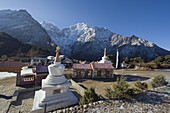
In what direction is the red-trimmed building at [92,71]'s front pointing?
toward the camera

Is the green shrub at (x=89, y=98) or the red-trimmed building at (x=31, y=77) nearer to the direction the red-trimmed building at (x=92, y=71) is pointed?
the green shrub

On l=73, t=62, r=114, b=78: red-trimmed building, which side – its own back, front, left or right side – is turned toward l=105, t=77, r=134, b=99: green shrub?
front

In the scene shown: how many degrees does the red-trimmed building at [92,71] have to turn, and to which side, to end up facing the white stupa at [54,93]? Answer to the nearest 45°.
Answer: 0° — it already faces it

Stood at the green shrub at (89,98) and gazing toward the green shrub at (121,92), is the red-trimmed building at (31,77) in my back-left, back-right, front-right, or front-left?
back-left

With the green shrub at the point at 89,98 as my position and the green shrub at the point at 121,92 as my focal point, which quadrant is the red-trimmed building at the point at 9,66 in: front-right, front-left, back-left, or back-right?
back-left

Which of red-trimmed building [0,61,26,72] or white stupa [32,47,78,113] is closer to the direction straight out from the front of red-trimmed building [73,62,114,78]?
the white stupa

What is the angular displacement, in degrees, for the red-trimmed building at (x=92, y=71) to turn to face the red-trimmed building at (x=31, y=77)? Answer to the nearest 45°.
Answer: approximately 45° to its right

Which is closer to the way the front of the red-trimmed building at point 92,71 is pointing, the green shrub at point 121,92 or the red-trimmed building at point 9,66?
the green shrub

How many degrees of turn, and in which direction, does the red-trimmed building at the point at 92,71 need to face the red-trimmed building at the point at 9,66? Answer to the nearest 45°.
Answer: approximately 45° to its right

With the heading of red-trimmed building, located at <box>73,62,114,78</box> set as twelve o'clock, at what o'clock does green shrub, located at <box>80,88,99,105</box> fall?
The green shrub is roughly at 12 o'clock from the red-trimmed building.
